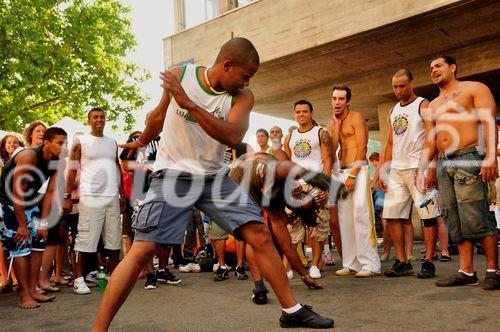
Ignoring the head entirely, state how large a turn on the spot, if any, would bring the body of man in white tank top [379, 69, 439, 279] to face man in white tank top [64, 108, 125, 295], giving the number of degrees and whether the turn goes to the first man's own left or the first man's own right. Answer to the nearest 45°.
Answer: approximately 45° to the first man's own right

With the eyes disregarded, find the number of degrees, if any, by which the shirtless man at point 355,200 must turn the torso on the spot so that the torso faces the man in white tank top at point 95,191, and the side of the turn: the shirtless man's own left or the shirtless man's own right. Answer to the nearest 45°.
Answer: approximately 45° to the shirtless man's own right

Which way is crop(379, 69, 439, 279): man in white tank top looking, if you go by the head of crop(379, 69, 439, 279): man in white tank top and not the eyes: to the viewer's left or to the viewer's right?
to the viewer's left

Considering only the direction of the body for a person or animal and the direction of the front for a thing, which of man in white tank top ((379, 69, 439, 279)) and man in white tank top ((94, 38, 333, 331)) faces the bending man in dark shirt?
man in white tank top ((379, 69, 439, 279))

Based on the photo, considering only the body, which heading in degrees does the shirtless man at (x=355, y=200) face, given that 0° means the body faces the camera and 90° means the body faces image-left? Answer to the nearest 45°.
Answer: approximately 45°

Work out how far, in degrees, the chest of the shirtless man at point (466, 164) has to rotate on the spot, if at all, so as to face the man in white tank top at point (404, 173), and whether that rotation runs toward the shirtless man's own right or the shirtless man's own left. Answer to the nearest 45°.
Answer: approximately 90° to the shirtless man's own right
